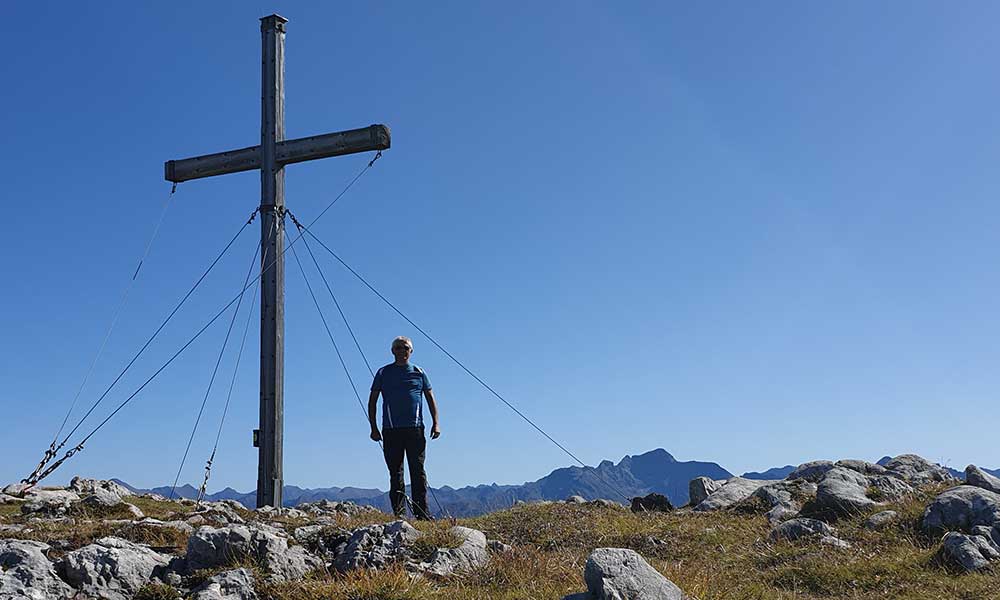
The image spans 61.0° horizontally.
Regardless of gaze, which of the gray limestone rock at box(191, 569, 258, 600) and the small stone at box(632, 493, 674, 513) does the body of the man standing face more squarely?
the gray limestone rock

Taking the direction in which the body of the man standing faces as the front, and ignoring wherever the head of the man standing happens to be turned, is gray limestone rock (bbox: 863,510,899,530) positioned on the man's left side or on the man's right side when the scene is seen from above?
on the man's left side

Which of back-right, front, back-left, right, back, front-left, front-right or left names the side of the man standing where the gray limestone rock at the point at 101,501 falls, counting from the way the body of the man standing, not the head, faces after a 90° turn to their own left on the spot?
back

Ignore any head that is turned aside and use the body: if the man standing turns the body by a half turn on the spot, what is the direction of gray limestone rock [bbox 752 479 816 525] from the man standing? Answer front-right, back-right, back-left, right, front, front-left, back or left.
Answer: right

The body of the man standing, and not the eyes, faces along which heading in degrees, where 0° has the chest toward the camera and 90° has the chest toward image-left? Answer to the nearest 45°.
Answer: approximately 0°

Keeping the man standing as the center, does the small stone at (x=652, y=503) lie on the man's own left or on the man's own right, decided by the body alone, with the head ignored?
on the man's own left

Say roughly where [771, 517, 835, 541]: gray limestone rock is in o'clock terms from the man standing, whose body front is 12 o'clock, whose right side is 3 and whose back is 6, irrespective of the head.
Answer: The gray limestone rock is roughly at 10 o'clock from the man standing.

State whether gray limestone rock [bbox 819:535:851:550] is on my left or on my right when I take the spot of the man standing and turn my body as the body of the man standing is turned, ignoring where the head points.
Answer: on my left

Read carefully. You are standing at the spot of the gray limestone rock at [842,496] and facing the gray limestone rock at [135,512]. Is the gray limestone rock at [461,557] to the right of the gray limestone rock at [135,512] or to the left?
left

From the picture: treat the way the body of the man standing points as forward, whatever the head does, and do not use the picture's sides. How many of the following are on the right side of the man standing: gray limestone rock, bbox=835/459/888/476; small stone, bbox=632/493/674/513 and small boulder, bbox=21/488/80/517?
1

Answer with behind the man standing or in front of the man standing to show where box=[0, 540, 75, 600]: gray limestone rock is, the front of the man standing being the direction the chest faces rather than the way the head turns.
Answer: in front

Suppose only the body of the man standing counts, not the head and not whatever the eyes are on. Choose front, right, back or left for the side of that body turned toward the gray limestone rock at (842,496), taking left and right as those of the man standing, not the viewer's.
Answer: left

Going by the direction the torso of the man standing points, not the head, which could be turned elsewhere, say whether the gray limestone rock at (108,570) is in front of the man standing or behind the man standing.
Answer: in front
